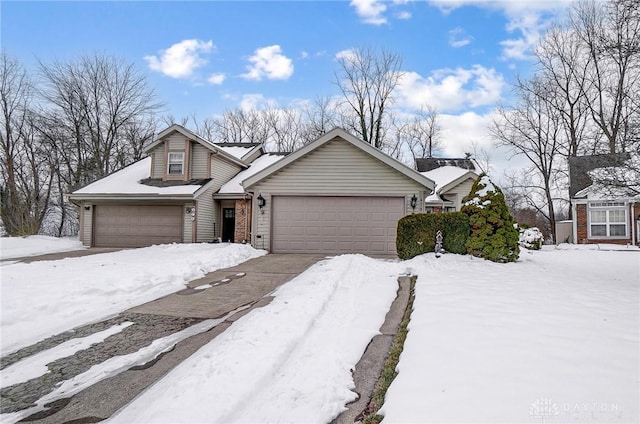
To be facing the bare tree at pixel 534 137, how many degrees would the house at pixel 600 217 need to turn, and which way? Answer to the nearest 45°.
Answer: approximately 135° to its right

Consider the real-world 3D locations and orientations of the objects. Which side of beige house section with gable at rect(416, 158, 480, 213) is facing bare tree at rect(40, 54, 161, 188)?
right

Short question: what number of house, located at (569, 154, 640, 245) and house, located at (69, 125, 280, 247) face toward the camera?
2

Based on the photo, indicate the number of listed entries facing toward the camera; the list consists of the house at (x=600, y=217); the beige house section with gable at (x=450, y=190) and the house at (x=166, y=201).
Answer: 3

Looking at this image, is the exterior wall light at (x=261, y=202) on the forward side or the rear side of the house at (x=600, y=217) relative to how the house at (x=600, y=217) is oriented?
on the forward side

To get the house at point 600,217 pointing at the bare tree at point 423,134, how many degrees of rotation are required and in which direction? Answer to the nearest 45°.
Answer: approximately 135° to its right

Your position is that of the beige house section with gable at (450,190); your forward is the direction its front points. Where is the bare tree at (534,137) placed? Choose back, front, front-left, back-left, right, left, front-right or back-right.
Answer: back-left

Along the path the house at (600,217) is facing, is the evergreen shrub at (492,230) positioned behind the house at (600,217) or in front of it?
in front

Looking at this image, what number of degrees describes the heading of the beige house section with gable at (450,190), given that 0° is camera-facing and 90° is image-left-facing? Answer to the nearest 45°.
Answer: approximately 0°

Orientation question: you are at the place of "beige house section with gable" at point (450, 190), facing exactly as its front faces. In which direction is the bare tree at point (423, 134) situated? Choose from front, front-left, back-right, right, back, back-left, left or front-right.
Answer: back

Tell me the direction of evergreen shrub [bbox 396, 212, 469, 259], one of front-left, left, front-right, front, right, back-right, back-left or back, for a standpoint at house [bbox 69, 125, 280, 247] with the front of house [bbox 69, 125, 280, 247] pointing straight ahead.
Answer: front-left
